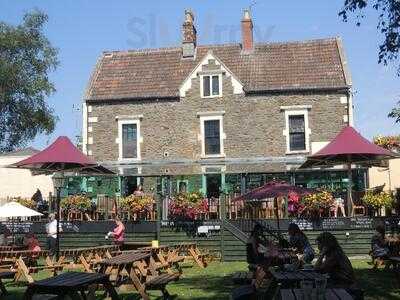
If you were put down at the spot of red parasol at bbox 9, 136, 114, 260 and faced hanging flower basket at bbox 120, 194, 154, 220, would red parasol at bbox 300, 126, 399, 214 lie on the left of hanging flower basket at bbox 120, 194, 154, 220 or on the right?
right

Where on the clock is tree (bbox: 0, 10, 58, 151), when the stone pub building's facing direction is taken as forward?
The tree is roughly at 4 o'clock from the stone pub building.

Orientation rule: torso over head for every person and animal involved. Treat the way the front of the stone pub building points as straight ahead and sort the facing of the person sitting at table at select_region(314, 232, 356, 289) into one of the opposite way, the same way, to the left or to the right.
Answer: to the right

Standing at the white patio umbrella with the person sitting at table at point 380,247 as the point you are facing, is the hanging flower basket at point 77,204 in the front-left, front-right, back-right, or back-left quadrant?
front-left

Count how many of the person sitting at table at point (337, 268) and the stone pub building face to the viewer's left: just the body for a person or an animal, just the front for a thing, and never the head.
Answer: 1

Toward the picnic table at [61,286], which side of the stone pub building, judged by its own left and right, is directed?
front

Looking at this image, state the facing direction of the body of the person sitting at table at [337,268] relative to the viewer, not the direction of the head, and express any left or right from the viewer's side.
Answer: facing to the left of the viewer

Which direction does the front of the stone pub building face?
toward the camera

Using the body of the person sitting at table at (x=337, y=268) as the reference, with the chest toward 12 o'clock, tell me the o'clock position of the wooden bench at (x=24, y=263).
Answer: The wooden bench is roughly at 1 o'clock from the person sitting at table.

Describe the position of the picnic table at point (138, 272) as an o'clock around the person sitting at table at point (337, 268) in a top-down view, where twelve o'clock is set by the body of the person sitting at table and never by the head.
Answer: The picnic table is roughly at 1 o'clock from the person sitting at table.

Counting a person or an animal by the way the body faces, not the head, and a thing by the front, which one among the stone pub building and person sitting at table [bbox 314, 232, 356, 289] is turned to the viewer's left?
the person sitting at table

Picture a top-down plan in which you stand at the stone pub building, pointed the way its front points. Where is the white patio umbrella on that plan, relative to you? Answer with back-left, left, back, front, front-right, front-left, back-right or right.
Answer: front-right
